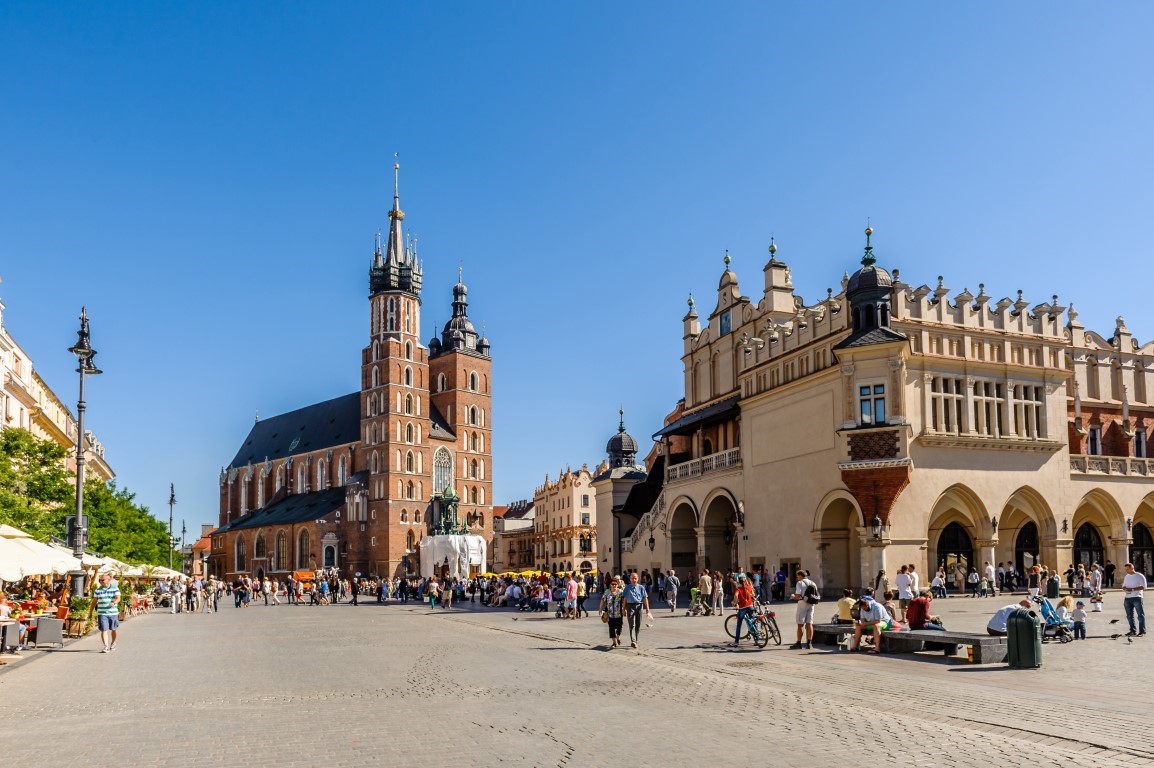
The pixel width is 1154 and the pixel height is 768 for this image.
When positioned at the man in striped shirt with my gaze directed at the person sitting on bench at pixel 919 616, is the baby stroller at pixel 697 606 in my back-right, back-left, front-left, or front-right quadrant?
front-left

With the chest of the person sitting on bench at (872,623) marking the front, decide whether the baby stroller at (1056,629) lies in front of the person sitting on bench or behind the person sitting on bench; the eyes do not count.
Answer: behind

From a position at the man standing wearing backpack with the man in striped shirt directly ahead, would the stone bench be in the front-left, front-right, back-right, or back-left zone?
back-left

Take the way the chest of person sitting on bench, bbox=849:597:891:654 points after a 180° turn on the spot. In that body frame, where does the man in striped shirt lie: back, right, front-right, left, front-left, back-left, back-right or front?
back-left

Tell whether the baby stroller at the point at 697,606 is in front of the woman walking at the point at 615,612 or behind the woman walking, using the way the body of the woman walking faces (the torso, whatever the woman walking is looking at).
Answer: behind

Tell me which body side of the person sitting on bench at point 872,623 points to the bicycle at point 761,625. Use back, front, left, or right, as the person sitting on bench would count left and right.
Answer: right

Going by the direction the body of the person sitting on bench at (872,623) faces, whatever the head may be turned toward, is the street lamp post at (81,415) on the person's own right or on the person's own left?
on the person's own right

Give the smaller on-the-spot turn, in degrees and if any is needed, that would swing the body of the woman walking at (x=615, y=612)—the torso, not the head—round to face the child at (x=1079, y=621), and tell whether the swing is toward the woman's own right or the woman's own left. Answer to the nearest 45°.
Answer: approximately 90° to the woman's own left

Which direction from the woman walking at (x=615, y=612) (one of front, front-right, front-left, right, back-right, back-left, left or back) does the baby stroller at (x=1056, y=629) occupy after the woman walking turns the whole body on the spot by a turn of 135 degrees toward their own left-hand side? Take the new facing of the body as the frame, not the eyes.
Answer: front-right

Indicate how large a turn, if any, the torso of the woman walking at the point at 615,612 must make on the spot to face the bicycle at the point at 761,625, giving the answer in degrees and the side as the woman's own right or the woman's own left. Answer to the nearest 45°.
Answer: approximately 90° to the woman's own left

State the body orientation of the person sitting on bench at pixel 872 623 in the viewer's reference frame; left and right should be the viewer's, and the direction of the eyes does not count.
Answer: facing the viewer and to the left of the viewer

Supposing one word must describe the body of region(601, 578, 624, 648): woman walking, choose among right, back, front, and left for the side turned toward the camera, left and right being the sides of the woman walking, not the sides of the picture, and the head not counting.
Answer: front
